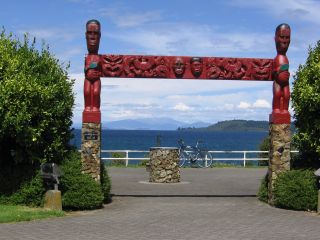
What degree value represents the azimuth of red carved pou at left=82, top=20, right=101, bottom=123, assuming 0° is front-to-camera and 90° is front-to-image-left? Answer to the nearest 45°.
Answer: approximately 0°

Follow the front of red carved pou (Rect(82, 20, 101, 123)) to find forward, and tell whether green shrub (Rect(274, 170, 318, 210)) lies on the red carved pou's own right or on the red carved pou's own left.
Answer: on the red carved pou's own left

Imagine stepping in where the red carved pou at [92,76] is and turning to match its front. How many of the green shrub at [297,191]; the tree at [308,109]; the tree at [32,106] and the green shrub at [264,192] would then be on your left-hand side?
3

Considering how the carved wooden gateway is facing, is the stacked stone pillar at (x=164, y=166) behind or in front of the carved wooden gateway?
behind

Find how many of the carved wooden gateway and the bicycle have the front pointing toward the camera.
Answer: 1
